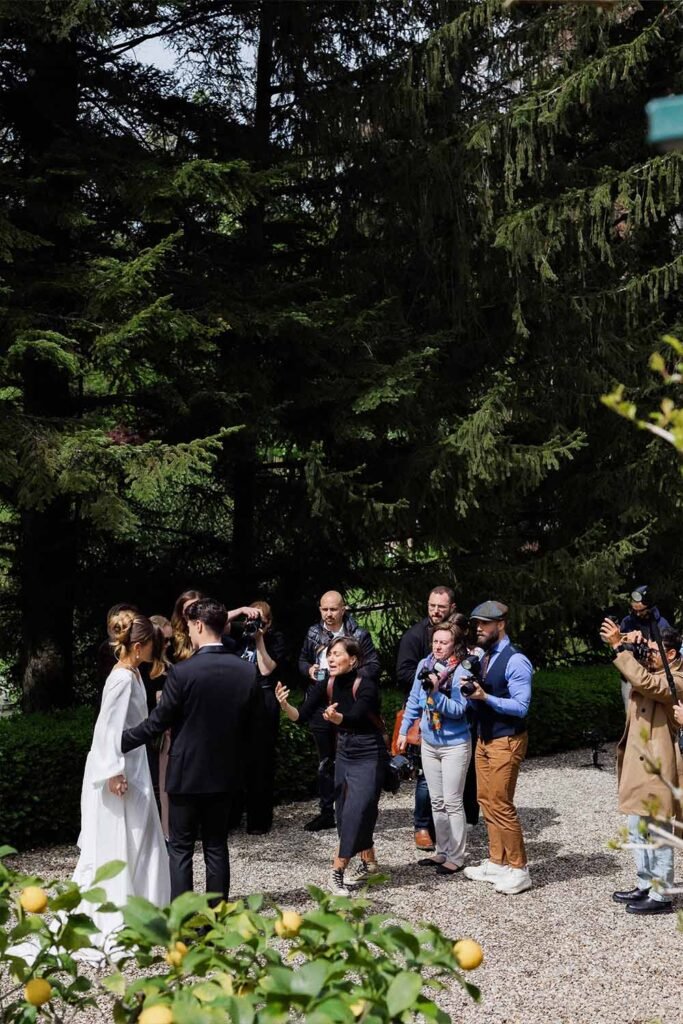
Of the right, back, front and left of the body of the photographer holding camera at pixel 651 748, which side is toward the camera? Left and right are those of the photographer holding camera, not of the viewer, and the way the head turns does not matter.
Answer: left

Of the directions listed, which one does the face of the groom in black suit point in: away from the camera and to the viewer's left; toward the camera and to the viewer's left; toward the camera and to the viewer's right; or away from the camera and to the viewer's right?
away from the camera and to the viewer's left

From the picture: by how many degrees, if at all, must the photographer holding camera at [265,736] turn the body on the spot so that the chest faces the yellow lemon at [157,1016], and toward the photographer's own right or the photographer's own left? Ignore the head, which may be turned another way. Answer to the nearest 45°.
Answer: approximately 45° to the photographer's own left

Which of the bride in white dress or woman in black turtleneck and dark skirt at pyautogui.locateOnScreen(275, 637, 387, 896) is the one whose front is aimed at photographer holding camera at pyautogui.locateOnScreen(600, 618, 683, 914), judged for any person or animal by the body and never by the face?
the bride in white dress

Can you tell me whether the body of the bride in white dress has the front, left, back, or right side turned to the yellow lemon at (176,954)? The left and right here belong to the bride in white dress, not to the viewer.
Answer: right

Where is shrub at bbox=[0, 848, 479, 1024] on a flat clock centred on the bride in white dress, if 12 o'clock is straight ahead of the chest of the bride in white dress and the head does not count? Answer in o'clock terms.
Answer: The shrub is roughly at 3 o'clock from the bride in white dress.

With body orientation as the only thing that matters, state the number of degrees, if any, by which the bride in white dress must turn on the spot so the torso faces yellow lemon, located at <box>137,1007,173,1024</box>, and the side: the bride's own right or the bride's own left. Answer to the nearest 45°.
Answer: approximately 90° to the bride's own right

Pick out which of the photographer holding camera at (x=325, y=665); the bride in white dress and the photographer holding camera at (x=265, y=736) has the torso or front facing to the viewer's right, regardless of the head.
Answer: the bride in white dress

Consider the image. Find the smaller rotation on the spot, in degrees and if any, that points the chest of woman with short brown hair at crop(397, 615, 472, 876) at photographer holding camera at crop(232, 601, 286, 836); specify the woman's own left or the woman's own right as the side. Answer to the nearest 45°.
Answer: approximately 90° to the woman's own right

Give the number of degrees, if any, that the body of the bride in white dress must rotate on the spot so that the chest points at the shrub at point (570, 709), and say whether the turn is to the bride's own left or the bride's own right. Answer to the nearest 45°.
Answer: approximately 45° to the bride's own left

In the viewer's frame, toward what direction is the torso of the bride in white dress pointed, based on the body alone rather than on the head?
to the viewer's right
